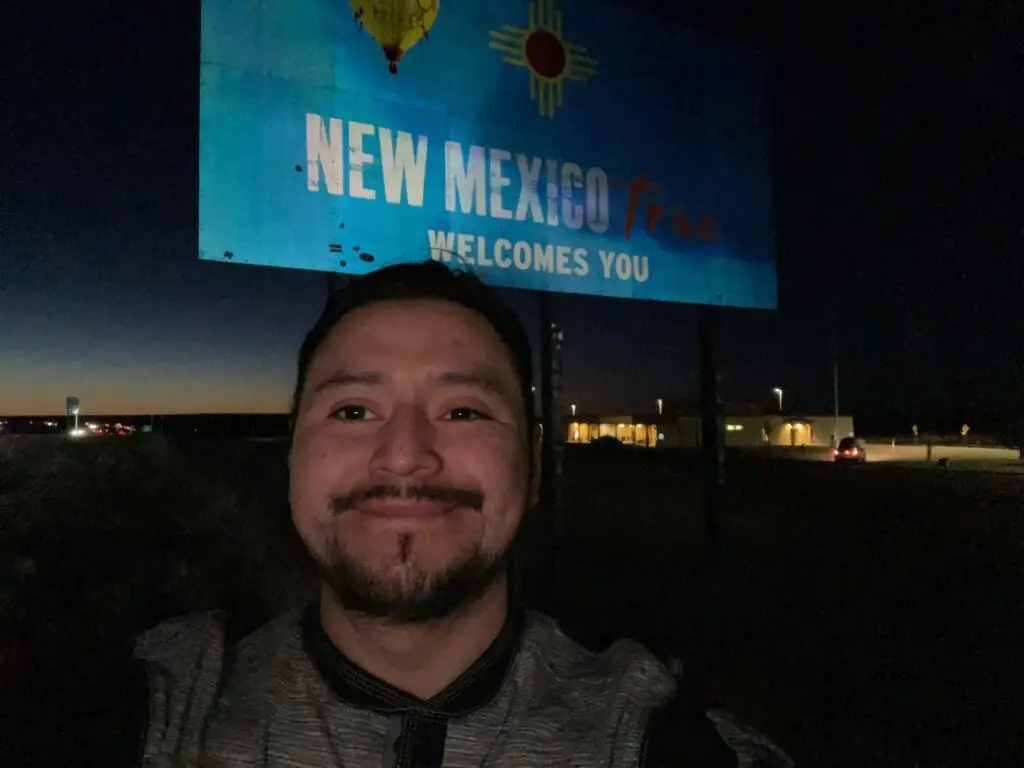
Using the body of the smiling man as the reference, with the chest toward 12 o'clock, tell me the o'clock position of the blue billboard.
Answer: The blue billboard is roughly at 6 o'clock from the smiling man.

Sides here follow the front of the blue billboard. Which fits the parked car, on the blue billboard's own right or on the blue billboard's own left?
on the blue billboard's own left

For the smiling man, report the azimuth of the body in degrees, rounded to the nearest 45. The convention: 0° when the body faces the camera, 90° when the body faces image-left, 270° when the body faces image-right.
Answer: approximately 0°

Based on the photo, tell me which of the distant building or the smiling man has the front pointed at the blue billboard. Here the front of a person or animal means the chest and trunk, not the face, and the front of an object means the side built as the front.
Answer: the distant building

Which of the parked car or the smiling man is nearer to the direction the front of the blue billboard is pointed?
the smiling man

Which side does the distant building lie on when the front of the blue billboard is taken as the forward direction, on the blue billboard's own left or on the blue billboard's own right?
on the blue billboard's own left

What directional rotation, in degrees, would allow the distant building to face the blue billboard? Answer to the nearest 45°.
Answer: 0° — it already faces it

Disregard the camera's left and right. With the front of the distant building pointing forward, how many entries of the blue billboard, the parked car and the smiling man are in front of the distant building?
3

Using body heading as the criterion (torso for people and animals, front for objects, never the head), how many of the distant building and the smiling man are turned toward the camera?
2
